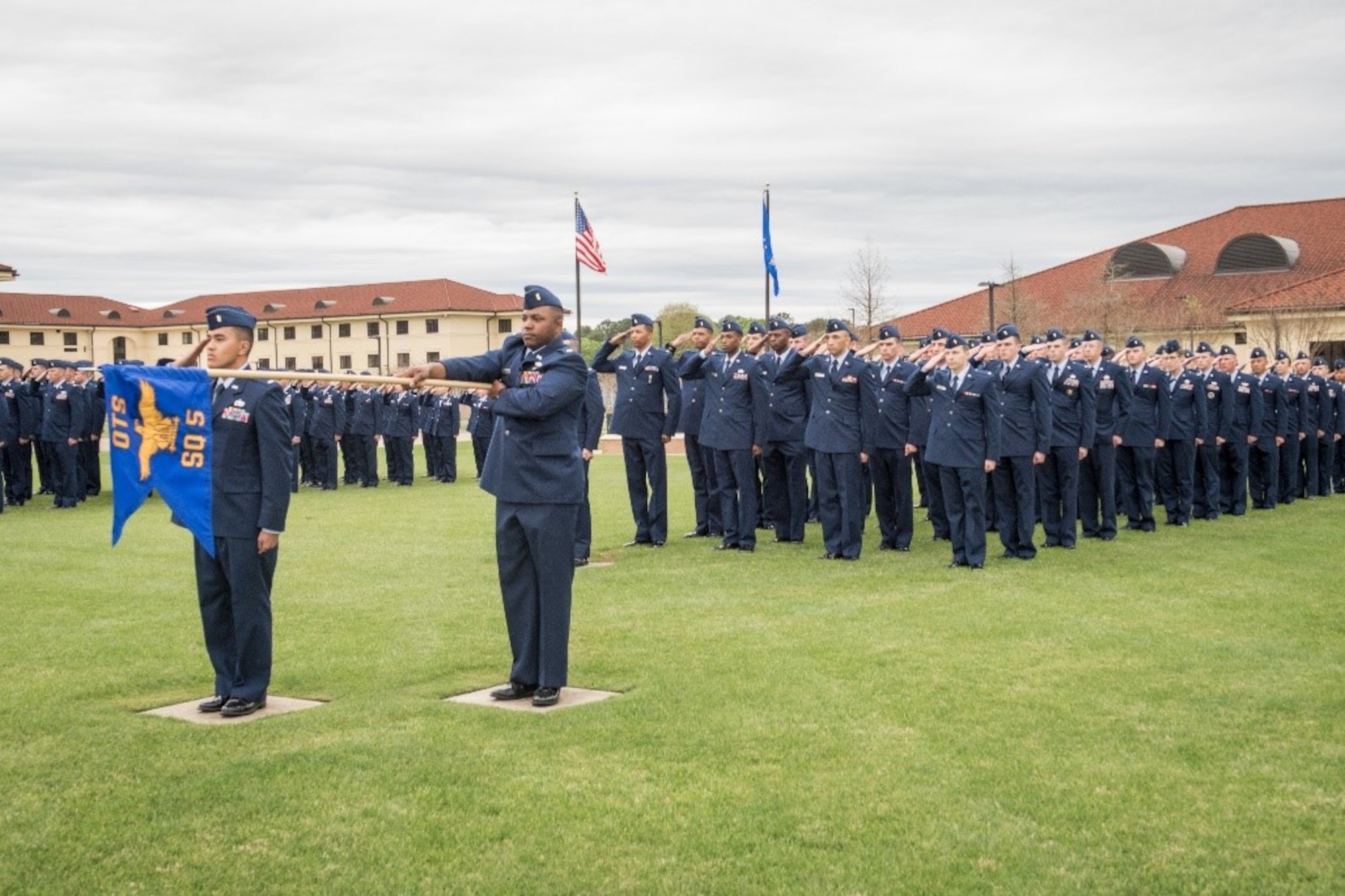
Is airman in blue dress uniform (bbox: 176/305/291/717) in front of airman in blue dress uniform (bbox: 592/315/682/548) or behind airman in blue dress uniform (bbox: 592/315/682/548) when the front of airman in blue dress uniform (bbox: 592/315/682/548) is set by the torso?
in front

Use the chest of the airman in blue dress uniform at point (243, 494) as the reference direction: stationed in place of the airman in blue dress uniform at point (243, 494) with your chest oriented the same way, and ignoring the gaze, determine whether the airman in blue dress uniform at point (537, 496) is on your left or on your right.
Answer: on your left

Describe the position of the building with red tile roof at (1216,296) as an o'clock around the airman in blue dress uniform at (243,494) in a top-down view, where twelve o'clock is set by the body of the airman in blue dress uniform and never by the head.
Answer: The building with red tile roof is roughly at 6 o'clock from the airman in blue dress uniform.

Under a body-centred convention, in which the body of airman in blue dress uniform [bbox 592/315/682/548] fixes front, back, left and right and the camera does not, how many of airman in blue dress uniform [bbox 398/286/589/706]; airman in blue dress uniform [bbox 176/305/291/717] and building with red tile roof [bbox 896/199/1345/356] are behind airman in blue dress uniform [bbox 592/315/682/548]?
1

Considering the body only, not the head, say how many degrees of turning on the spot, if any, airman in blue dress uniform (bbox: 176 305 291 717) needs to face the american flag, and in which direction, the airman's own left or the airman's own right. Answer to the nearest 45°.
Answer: approximately 135° to the airman's own right

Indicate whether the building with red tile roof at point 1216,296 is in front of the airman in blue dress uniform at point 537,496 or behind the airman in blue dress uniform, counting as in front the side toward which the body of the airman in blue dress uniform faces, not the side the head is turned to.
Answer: behind

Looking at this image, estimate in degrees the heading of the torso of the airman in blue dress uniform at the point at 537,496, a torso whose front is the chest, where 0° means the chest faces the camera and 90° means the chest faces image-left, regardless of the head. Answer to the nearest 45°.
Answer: approximately 45°

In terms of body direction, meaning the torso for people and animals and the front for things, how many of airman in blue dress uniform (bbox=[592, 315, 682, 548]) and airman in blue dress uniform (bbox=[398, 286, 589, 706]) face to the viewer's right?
0

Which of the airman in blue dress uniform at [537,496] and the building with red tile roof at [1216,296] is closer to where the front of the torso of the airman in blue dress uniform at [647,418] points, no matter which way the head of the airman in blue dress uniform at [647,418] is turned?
the airman in blue dress uniform

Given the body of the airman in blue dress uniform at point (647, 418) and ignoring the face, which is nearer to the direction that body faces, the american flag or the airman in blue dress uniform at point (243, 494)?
the airman in blue dress uniform

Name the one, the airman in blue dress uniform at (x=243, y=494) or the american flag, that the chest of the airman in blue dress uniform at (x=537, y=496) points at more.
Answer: the airman in blue dress uniform

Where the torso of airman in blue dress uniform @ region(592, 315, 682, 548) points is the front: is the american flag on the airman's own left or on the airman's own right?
on the airman's own right

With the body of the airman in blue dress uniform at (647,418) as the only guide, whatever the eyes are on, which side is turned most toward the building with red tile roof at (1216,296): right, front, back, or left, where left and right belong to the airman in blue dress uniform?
back
